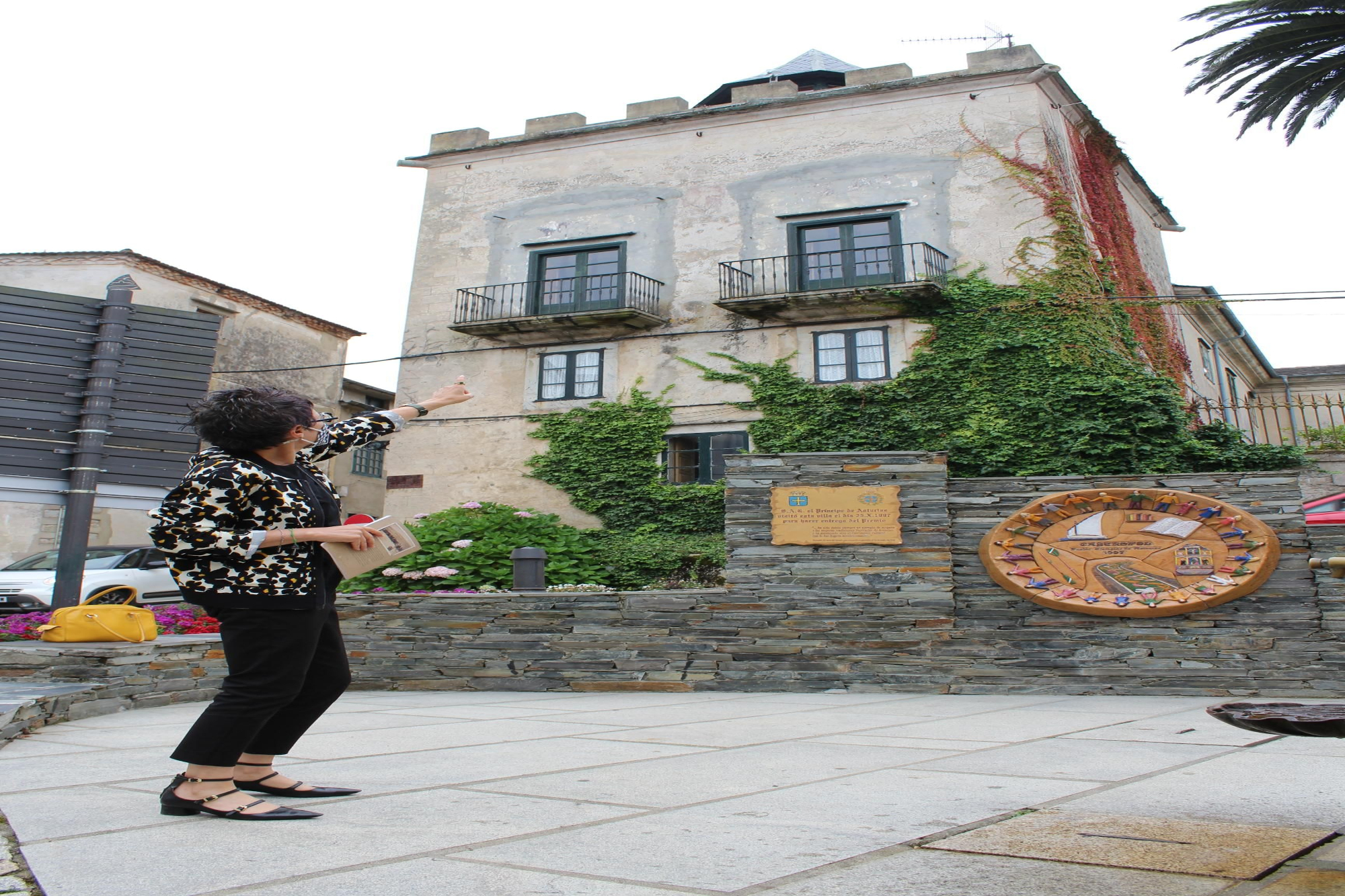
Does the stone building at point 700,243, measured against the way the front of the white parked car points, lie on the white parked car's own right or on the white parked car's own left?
on the white parked car's own left

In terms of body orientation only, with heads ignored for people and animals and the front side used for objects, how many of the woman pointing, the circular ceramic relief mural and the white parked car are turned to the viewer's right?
1

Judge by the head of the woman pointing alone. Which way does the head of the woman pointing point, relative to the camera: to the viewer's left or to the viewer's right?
to the viewer's right

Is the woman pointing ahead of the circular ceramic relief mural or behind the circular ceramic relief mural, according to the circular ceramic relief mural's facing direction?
ahead

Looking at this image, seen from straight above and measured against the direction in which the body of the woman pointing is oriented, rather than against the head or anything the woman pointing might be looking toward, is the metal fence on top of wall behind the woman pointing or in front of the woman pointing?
in front

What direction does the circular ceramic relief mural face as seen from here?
toward the camera

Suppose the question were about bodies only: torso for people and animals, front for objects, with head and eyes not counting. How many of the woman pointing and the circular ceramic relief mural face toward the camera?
1

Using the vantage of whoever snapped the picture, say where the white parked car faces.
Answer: facing the viewer and to the left of the viewer

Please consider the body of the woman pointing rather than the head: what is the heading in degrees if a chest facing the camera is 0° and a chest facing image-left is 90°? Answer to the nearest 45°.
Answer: approximately 270°

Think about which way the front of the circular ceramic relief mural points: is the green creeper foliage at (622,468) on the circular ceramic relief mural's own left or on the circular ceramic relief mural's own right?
on the circular ceramic relief mural's own right

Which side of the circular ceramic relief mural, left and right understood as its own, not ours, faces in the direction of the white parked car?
right
